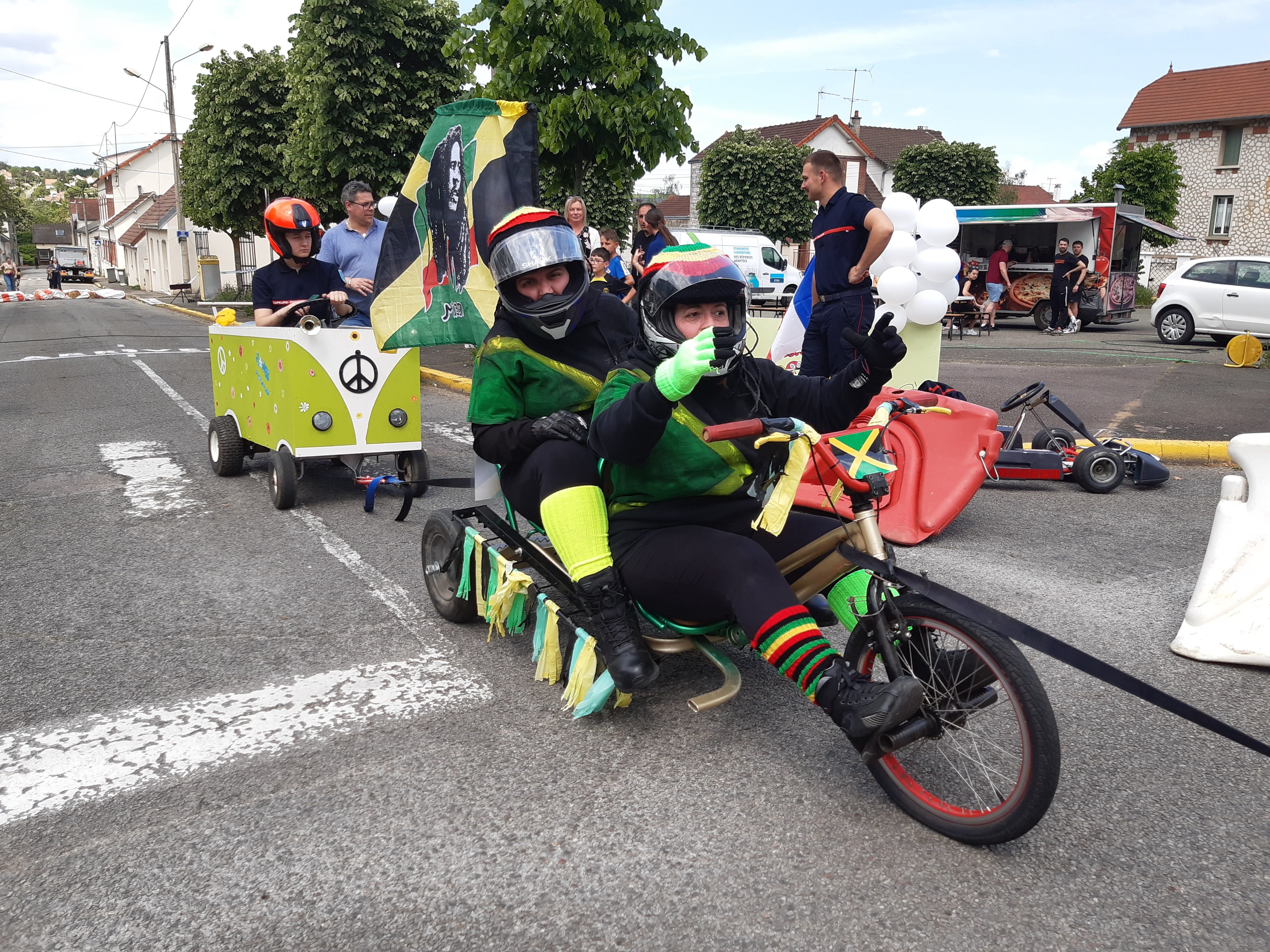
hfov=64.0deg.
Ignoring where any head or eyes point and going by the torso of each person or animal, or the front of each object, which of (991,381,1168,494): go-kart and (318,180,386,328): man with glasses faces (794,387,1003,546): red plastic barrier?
the man with glasses

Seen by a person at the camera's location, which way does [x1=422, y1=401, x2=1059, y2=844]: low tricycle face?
facing the viewer and to the right of the viewer

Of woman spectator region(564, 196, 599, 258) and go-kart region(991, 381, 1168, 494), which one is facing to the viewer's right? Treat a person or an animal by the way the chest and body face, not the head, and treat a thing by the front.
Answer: the go-kart

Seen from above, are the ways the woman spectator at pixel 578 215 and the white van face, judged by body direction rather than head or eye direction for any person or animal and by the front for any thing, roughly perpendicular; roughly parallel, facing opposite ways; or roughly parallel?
roughly perpendicular

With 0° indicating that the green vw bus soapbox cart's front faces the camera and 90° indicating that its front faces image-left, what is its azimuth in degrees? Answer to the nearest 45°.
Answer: approximately 315°

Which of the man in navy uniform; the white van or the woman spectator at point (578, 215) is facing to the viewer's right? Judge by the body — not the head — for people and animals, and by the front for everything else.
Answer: the white van

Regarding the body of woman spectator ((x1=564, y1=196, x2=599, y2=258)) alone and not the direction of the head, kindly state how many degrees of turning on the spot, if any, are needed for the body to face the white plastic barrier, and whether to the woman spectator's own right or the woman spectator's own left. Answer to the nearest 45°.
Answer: approximately 45° to the woman spectator's own left

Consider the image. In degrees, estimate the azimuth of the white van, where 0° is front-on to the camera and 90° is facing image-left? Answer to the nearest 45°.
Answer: approximately 270°

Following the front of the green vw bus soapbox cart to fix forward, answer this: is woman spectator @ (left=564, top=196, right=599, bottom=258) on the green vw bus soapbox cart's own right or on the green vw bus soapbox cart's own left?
on the green vw bus soapbox cart's own left

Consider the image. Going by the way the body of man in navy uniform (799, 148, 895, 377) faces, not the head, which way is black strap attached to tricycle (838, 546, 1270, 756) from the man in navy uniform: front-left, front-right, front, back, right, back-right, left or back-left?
front-left

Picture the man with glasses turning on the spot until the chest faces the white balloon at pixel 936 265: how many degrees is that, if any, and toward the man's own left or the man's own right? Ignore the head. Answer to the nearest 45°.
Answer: approximately 45° to the man's own left

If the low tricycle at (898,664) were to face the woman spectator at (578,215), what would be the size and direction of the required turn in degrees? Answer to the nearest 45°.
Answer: approximately 135° to its left

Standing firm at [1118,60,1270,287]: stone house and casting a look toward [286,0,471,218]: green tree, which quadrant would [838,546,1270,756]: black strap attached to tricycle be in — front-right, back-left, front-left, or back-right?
front-left

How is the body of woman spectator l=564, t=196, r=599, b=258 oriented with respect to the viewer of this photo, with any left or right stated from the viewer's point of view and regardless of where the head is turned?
facing the viewer

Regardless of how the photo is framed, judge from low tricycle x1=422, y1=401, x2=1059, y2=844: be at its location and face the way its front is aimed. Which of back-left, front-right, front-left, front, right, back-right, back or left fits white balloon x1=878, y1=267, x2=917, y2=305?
back-left

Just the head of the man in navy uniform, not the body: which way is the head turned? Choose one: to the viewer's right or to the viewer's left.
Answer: to the viewer's left

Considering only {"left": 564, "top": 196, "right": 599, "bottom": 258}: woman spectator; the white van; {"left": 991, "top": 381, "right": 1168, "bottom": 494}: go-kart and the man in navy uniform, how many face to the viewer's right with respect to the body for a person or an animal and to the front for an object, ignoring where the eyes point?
2
